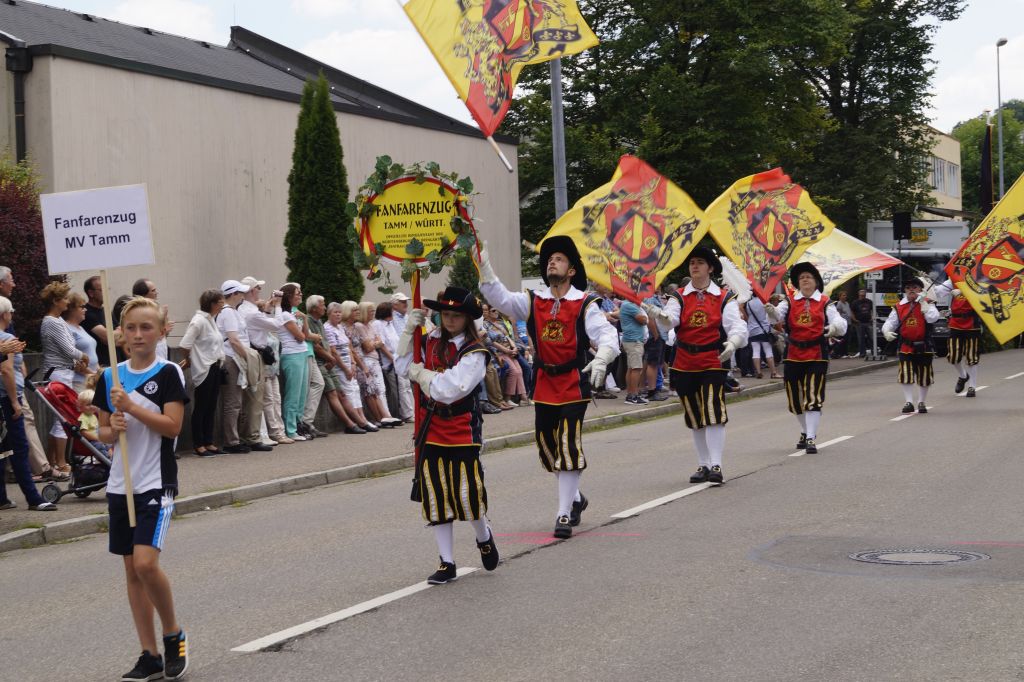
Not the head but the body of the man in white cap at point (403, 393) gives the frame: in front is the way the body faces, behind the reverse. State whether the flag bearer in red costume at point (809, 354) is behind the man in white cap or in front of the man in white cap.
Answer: in front

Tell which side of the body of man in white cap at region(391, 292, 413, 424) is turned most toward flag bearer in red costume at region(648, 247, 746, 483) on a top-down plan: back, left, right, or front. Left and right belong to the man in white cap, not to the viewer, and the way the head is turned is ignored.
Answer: front

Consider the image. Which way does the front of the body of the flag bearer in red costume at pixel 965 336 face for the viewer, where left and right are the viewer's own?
facing the viewer and to the left of the viewer

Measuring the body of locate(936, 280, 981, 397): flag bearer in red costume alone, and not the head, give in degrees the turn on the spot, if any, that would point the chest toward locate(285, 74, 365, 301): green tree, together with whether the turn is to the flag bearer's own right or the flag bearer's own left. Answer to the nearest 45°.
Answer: approximately 45° to the flag bearer's own right

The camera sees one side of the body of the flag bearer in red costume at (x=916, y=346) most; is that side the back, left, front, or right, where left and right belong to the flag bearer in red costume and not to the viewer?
front

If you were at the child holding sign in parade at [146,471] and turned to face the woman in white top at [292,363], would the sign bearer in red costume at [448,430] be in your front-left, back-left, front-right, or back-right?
front-right

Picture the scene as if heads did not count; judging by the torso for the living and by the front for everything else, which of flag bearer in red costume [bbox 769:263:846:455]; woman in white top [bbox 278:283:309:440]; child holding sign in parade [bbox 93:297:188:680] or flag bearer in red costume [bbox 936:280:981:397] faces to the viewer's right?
the woman in white top

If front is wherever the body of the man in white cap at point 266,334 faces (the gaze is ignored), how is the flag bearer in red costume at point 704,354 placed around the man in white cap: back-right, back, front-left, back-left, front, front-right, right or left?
front-right

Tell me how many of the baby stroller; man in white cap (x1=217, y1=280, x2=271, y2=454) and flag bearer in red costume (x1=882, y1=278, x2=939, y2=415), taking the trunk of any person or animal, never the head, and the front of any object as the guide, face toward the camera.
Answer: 1

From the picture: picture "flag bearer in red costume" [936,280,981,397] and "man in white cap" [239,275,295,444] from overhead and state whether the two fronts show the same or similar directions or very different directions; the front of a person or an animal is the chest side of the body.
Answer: very different directions

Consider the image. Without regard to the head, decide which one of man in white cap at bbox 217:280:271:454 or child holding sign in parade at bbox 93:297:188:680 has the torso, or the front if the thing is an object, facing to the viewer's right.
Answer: the man in white cap

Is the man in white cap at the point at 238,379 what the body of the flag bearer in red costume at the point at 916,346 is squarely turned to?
no

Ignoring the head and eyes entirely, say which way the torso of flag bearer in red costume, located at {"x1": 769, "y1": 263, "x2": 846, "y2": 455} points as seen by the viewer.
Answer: toward the camera

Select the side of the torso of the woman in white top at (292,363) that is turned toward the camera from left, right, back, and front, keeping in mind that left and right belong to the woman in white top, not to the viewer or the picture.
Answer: right

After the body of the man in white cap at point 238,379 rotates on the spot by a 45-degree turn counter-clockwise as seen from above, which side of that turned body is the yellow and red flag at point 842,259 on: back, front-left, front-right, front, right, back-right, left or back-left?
front-right

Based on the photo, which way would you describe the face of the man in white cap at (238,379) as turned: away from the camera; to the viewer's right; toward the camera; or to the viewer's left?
to the viewer's right

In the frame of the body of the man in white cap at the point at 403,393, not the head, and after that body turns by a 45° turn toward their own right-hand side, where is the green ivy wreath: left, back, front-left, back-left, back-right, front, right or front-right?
front

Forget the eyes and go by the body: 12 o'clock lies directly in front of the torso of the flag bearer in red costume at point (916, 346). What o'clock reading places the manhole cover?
The manhole cover is roughly at 12 o'clock from the flag bearer in red costume.

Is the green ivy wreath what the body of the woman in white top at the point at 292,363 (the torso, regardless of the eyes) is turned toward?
no

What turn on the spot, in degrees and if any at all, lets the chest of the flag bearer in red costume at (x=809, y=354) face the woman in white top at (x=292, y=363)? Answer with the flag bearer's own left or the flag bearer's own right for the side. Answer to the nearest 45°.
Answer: approximately 90° to the flag bearer's own right
